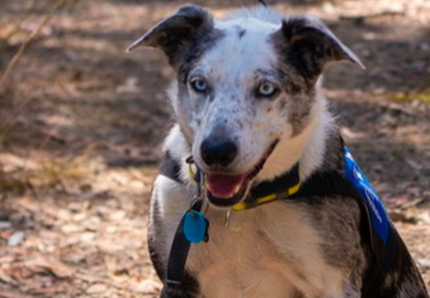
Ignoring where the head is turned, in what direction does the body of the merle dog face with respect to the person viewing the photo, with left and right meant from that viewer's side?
facing the viewer and to the left of the viewer

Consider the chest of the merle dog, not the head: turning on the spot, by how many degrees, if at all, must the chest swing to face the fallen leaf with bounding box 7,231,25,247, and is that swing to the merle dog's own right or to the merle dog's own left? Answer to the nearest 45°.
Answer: approximately 90° to the merle dog's own right

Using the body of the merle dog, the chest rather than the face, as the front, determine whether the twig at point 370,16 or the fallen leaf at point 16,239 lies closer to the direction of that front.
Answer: the fallen leaf
